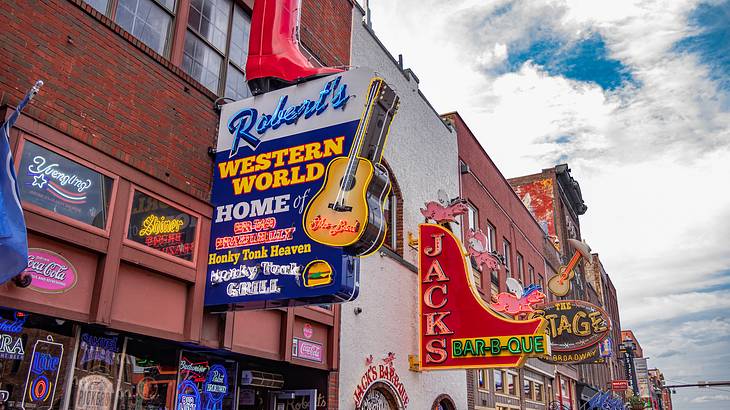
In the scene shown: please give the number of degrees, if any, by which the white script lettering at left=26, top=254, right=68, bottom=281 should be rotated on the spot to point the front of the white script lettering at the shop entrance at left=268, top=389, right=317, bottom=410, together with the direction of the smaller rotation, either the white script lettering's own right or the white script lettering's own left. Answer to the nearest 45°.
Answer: approximately 90° to the white script lettering's own left

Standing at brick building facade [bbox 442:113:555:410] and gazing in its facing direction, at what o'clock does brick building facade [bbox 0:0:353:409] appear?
brick building facade [bbox 0:0:353:409] is roughly at 2 o'clock from brick building facade [bbox 442:113:555:410].

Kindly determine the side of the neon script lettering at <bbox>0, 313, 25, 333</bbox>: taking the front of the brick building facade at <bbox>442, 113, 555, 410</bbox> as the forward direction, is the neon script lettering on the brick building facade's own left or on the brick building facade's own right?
on the brick building facade's own right
